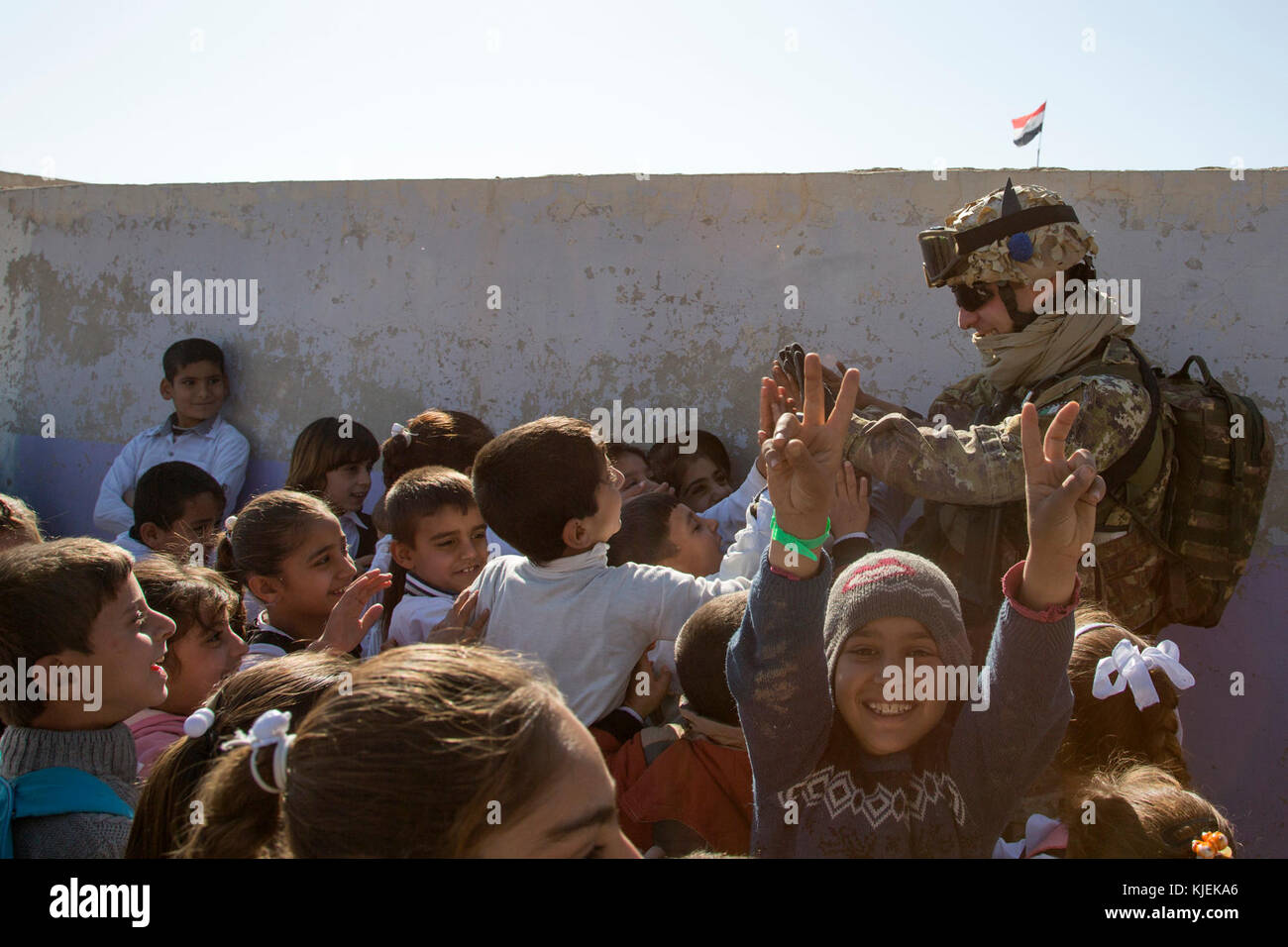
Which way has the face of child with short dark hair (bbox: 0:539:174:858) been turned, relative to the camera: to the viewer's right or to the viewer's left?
to the viewer's right

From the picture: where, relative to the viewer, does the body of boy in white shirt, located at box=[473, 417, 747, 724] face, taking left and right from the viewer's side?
facing away from the viewer and to the right of the viewer

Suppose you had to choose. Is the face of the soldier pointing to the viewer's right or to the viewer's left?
to the viewer's left

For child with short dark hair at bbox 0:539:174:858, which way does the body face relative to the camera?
to the viewer's right

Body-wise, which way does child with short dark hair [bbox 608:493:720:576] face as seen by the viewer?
to the viewer's right

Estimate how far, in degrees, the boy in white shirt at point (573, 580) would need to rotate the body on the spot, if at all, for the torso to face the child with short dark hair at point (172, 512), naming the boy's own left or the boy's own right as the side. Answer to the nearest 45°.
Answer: approximately 90° to the boy's own left
